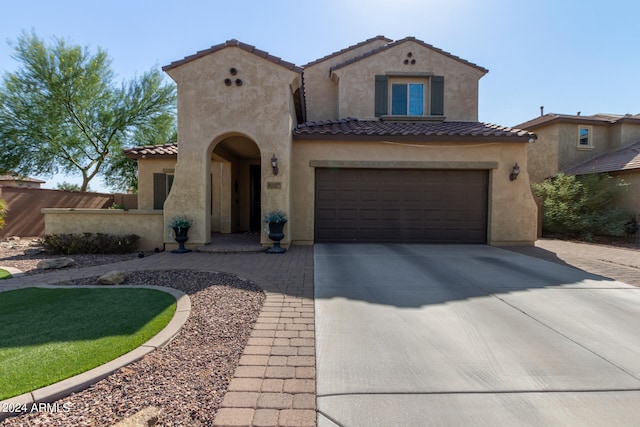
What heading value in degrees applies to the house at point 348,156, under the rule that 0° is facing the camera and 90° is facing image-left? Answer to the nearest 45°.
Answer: approximately 0°

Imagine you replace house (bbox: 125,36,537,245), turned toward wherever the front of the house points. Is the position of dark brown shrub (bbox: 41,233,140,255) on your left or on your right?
on your right

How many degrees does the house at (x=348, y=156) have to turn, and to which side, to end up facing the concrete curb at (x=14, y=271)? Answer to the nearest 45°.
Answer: approximately 45° to its right

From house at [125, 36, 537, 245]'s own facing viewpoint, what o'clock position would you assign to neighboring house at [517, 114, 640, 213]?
The neighboring house is roughly at 8 o'clock from the house.

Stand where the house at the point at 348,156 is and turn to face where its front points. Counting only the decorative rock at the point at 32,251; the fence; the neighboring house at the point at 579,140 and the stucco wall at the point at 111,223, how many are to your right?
3

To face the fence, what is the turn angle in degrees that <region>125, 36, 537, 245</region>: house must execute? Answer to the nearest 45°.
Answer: approximately 90° to its right

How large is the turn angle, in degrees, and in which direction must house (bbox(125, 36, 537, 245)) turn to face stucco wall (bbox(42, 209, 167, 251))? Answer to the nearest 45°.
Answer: approximately 90° to its right

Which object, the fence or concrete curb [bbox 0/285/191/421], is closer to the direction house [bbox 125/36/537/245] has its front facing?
the concrete curb

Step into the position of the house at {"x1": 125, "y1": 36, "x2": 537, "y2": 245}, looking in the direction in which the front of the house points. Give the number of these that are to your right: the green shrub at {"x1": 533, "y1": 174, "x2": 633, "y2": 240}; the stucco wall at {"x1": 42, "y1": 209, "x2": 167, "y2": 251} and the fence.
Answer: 2

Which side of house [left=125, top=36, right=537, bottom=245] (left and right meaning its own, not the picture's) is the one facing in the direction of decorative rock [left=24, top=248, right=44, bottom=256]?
right

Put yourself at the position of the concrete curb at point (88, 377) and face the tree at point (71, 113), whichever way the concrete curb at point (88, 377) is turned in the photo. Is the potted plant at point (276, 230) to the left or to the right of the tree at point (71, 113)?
right

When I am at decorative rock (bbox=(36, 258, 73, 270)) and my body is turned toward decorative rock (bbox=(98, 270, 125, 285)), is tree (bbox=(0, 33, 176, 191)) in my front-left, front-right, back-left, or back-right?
back-left

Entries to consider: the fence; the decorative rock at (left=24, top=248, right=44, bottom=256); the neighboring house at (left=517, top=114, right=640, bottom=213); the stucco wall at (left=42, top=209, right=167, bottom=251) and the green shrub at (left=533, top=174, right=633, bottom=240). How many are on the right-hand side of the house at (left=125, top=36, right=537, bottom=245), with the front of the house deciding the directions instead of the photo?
3

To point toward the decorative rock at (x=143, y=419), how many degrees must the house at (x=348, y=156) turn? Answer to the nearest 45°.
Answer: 0° — it already faces it

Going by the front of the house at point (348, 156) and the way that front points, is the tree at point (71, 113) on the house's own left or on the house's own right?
on the house's own right

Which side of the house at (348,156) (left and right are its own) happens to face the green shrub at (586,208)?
left

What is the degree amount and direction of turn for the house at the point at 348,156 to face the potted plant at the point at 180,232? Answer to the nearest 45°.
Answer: approximately 90° to its right
